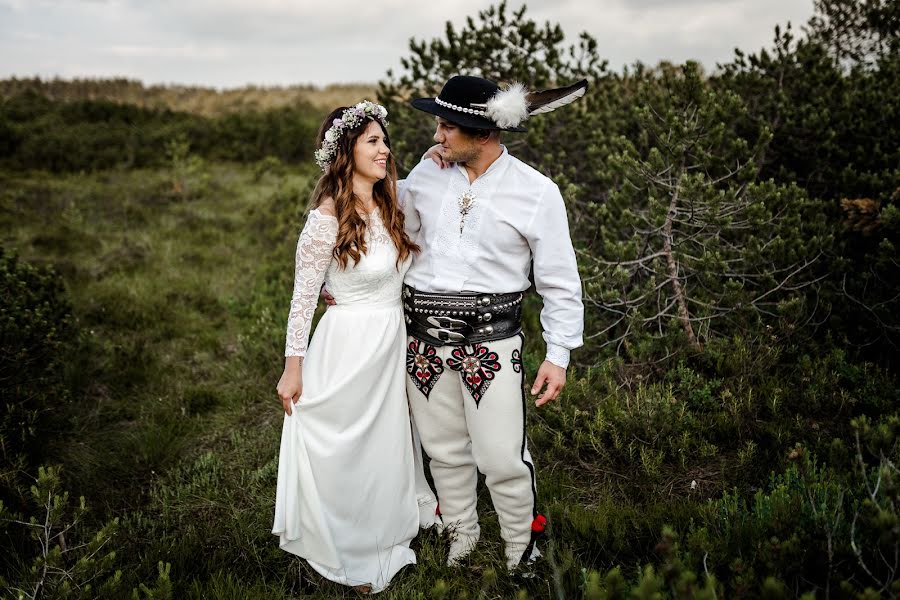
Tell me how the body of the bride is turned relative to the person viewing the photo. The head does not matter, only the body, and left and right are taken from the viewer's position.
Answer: facing the viewer and to the right of the viewer

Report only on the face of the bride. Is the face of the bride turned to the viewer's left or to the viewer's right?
to the viewer's right

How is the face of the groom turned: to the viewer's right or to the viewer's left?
to the viewer's left

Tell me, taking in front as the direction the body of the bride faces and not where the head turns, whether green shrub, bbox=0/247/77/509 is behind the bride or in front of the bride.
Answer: behind
